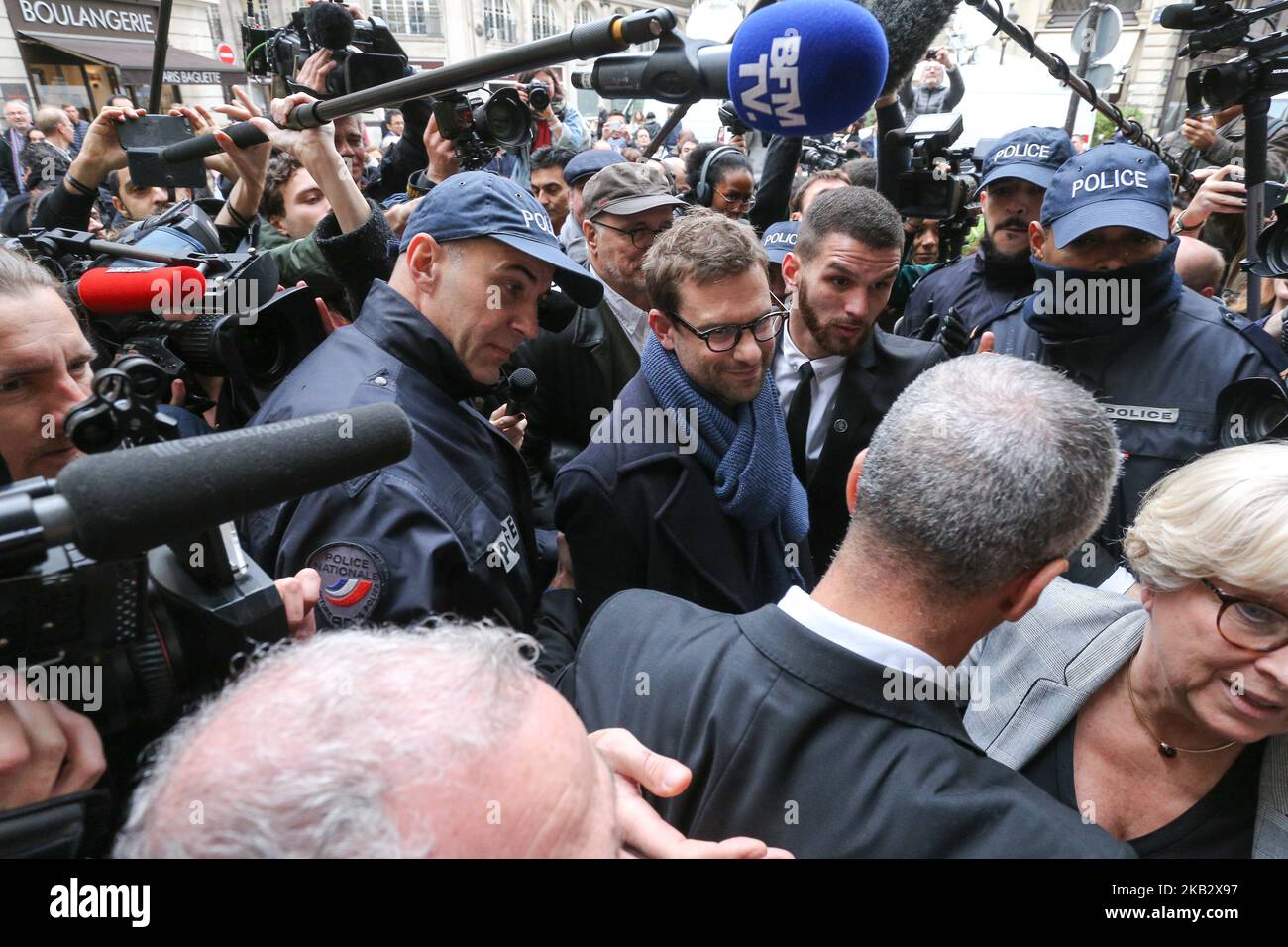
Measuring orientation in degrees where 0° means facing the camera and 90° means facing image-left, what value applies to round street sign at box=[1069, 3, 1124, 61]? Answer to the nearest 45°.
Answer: approximately 180°

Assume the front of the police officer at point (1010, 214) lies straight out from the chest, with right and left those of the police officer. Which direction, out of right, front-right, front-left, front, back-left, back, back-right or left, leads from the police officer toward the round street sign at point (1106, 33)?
back

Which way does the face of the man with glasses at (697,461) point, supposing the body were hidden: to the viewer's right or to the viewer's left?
to the viewer's right

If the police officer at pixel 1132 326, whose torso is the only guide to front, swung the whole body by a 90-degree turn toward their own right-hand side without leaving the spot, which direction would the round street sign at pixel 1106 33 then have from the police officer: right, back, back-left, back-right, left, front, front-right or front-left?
right

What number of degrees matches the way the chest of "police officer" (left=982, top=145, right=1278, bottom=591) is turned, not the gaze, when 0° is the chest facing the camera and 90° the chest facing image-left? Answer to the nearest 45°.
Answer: approximately 0°

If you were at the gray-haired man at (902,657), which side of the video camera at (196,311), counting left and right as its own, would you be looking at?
front

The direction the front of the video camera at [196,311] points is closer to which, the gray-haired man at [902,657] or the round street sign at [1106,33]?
the gray-haired man
